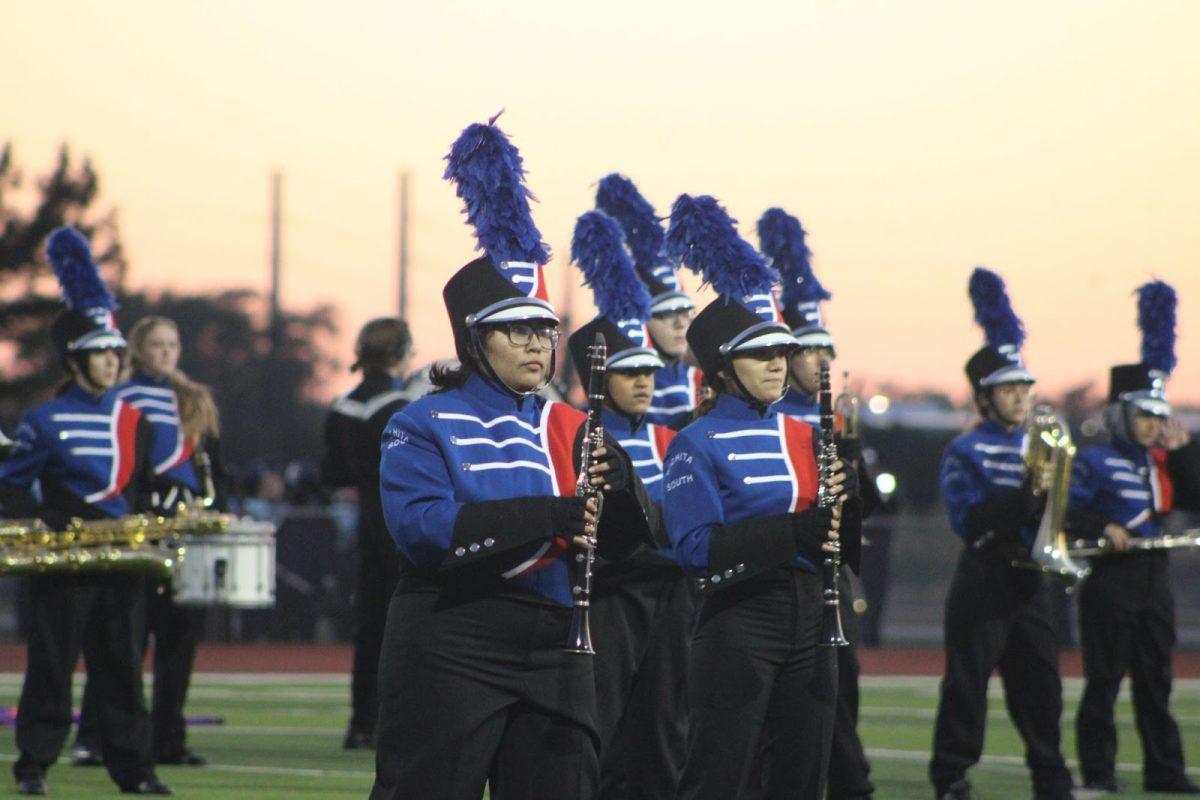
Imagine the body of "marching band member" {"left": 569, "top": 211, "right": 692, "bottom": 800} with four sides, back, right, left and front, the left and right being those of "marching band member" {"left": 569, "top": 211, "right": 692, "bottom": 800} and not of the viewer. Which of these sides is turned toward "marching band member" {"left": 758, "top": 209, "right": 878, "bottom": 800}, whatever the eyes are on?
left

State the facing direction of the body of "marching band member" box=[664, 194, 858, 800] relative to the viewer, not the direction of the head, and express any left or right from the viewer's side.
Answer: facing the viewer and to the right of the viewer

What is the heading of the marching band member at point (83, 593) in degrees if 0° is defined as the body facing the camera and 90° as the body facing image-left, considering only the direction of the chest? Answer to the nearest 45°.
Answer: approximately 315°

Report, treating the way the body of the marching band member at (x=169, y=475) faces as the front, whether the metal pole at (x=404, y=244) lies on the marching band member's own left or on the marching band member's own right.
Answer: on the marching band member's own left

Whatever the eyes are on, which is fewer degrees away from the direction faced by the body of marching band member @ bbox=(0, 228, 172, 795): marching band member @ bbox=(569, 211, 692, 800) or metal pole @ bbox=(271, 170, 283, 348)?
the marching band member

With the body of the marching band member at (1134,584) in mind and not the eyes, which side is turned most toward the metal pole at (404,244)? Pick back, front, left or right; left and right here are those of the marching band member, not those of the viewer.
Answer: back

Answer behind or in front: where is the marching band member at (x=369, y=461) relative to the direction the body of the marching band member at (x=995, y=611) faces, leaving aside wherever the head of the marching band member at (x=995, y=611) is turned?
behind

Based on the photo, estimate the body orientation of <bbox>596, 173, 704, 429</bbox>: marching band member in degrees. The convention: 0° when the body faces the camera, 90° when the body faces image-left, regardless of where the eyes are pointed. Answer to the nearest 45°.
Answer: approximately 315°
